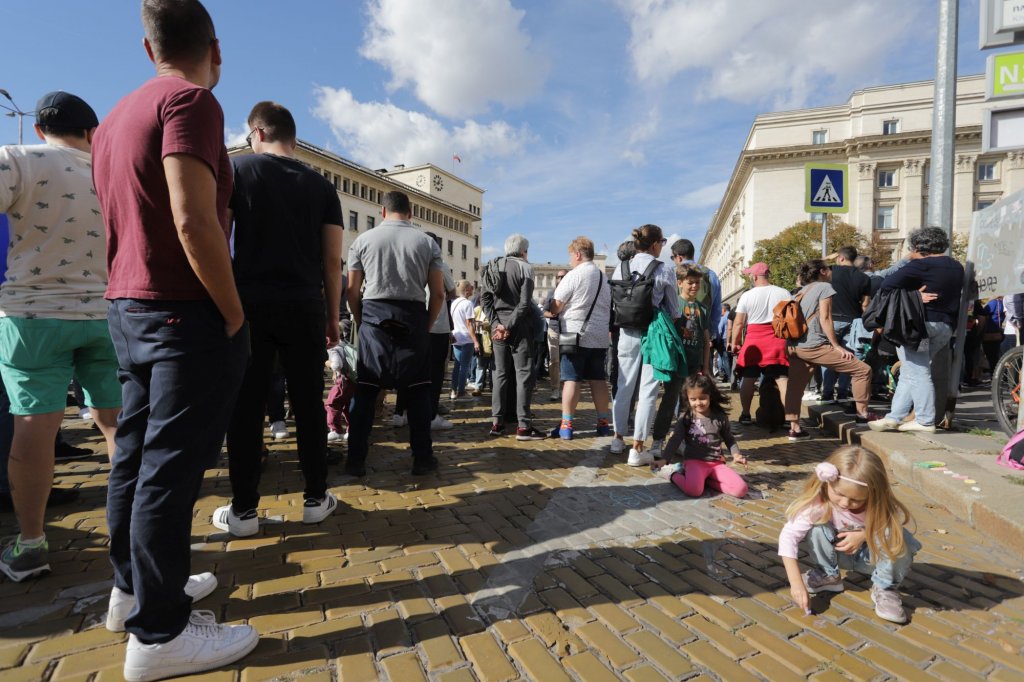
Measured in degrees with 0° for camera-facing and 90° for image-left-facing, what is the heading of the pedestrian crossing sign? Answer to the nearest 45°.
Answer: approximately 0°

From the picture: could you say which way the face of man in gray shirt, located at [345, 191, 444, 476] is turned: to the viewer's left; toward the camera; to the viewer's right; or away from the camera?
away from the camera

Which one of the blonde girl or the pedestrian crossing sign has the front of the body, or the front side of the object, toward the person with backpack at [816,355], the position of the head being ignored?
the pedestrian crossing sign

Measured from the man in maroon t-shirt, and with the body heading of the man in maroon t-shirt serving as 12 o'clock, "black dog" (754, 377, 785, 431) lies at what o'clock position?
The black dog is roughly at 1 o'clock from the man in maroon t-shirt.

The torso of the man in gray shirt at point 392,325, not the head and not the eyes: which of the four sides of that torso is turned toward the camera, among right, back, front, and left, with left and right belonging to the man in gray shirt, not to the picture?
back

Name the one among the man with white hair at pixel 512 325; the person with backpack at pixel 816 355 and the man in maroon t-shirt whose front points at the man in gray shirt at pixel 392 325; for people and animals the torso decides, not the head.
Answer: the man in maroon t-shirt

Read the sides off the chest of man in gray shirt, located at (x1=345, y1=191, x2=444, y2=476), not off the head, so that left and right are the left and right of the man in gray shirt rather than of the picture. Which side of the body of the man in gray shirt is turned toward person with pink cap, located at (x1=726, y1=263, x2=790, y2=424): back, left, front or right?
right

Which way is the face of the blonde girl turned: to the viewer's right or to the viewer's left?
to the viewer's left

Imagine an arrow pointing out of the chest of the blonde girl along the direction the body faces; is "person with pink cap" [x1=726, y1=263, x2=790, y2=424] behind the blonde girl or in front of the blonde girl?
behind

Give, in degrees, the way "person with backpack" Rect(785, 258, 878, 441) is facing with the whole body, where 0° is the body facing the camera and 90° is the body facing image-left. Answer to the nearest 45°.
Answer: approximately 270°
